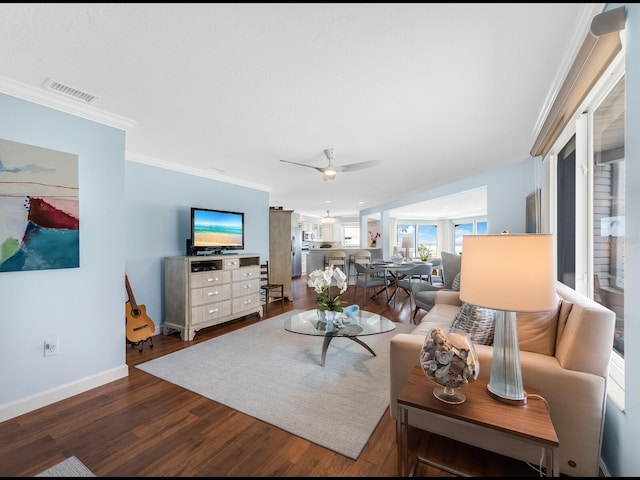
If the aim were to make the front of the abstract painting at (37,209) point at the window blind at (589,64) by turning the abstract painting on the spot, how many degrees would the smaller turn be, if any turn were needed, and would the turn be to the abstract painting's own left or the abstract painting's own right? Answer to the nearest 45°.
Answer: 0° — it already faces it

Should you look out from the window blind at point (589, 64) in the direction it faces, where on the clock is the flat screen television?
The flat screen television is roughly at 12 o'clock from the window blind.

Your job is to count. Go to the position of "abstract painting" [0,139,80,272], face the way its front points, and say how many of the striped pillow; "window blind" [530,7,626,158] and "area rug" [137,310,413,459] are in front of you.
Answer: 3

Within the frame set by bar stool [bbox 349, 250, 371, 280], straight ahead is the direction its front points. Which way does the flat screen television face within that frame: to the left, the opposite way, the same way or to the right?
to the right

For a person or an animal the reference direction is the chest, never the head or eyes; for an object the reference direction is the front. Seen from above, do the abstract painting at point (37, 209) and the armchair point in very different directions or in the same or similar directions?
very different directions

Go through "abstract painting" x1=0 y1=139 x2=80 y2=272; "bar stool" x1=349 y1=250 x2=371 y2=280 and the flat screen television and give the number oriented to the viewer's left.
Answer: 0

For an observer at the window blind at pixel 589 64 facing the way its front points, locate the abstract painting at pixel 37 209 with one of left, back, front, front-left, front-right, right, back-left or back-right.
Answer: front-left

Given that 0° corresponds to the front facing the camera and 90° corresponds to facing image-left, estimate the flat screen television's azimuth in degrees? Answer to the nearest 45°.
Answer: approximately 315°

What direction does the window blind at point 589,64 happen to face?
to the viewer's left

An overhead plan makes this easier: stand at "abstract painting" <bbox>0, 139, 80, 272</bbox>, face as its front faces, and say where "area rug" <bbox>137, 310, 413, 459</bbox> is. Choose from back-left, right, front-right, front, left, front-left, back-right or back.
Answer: front

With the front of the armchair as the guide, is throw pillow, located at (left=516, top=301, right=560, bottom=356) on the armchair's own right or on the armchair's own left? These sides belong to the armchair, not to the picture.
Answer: on the armchair's own left

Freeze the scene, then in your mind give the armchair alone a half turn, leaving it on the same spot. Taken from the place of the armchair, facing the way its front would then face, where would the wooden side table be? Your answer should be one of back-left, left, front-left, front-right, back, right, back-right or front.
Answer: back-right

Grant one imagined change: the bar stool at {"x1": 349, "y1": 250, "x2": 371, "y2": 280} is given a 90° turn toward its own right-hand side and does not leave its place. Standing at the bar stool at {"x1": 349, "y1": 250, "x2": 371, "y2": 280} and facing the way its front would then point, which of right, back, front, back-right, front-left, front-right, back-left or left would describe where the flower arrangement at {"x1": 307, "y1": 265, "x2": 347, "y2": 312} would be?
right

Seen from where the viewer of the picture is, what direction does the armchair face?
facing the viewer and to the left of the viewer

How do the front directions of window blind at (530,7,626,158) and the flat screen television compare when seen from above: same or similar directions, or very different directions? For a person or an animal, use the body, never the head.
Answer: very different directions

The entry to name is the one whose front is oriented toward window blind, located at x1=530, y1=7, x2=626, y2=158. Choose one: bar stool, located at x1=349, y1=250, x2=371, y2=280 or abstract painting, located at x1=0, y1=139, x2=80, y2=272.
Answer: the abstract painting
